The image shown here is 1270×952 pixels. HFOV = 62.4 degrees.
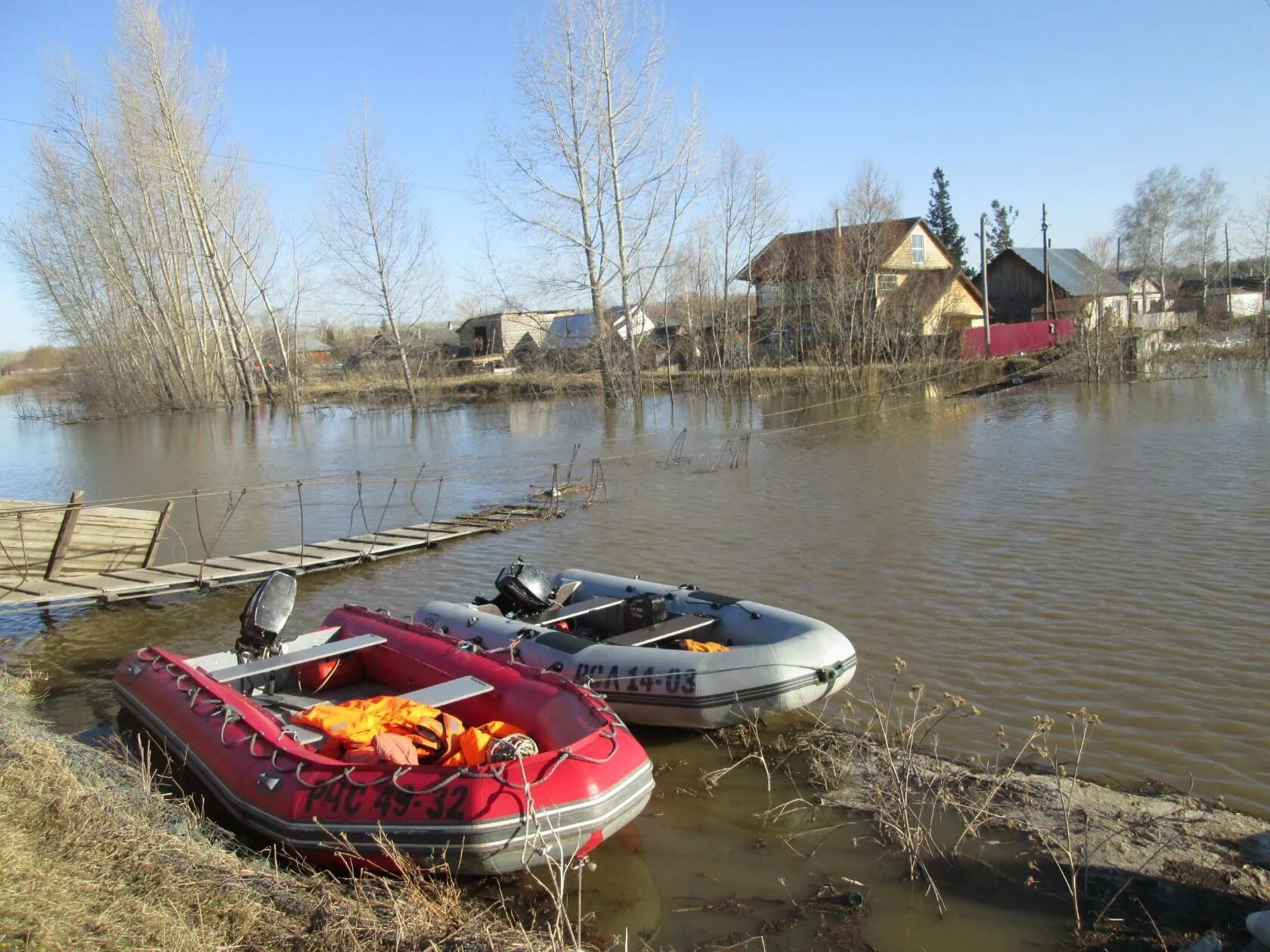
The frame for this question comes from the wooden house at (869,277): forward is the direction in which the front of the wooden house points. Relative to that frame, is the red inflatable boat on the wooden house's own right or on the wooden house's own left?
on the wooden house's own right

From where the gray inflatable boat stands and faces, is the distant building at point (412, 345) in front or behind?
behind

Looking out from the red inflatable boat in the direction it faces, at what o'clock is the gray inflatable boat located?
The gray inflatable boat is roughly at 9 o'clock from the red inflatable boat.

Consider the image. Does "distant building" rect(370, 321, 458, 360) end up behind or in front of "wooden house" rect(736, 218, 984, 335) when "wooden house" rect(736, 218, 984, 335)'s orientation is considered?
behind

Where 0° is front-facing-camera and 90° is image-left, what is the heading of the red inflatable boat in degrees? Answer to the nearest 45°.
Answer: approximately 315°

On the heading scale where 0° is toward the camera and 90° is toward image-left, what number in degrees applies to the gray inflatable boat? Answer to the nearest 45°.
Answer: approximately 315°

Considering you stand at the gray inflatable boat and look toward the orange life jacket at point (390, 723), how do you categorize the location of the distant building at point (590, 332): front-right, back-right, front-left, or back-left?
back-right

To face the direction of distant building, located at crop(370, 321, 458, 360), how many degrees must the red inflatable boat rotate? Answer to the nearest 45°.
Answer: approximately 135° to its left

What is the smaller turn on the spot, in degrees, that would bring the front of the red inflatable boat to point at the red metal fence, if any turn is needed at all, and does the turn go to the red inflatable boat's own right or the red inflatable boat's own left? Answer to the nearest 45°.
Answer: approximately 90° to the red inflatable boat's own left

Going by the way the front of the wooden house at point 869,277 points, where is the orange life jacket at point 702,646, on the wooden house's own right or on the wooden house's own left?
on the wooden house's own right

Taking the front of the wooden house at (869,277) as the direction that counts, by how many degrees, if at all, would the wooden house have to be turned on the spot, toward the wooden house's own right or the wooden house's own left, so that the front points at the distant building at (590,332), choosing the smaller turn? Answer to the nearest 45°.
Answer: approximately 135° to the wooden house's own right
